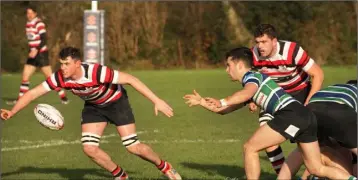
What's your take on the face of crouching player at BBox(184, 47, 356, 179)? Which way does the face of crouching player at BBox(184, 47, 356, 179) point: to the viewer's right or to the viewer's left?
to the viewer's left

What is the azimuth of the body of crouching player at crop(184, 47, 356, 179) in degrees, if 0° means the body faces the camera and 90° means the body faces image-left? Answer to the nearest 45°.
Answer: approximately 90°

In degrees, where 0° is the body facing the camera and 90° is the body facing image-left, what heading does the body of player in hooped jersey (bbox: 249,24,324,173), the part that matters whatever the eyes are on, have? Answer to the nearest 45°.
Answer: approximately 45°

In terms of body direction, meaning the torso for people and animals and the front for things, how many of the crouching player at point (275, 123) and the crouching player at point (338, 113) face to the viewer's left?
1

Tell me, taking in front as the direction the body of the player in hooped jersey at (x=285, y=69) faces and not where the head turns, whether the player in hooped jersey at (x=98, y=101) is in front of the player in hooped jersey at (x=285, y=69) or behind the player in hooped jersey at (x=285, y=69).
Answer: in front

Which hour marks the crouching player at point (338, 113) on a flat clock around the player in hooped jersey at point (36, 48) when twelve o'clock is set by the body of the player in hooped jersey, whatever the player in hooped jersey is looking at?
The crouching player is roughly at 10 o'clock from the player in hooped jersey.

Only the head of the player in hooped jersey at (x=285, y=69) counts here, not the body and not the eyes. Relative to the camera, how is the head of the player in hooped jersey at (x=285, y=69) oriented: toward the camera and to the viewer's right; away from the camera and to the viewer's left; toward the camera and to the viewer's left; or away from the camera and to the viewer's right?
toward the camera and to the viewer's left

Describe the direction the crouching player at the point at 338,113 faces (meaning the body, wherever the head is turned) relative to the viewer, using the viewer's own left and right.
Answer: facing away from the viewer and to the right of the viewer

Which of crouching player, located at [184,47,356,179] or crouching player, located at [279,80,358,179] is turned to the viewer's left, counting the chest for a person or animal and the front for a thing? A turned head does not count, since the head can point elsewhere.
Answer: crouching player, located at [184,47,356,179]
